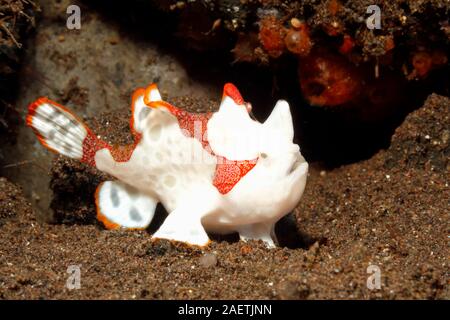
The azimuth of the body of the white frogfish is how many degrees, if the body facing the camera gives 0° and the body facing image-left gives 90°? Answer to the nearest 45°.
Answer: approximately 270°

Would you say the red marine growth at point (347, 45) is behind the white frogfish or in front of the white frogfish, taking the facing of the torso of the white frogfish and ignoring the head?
in front

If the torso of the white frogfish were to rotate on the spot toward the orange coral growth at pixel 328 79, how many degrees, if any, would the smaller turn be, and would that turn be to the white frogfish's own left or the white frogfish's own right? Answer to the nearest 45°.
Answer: approximately 45° to the white frogfish's own left
